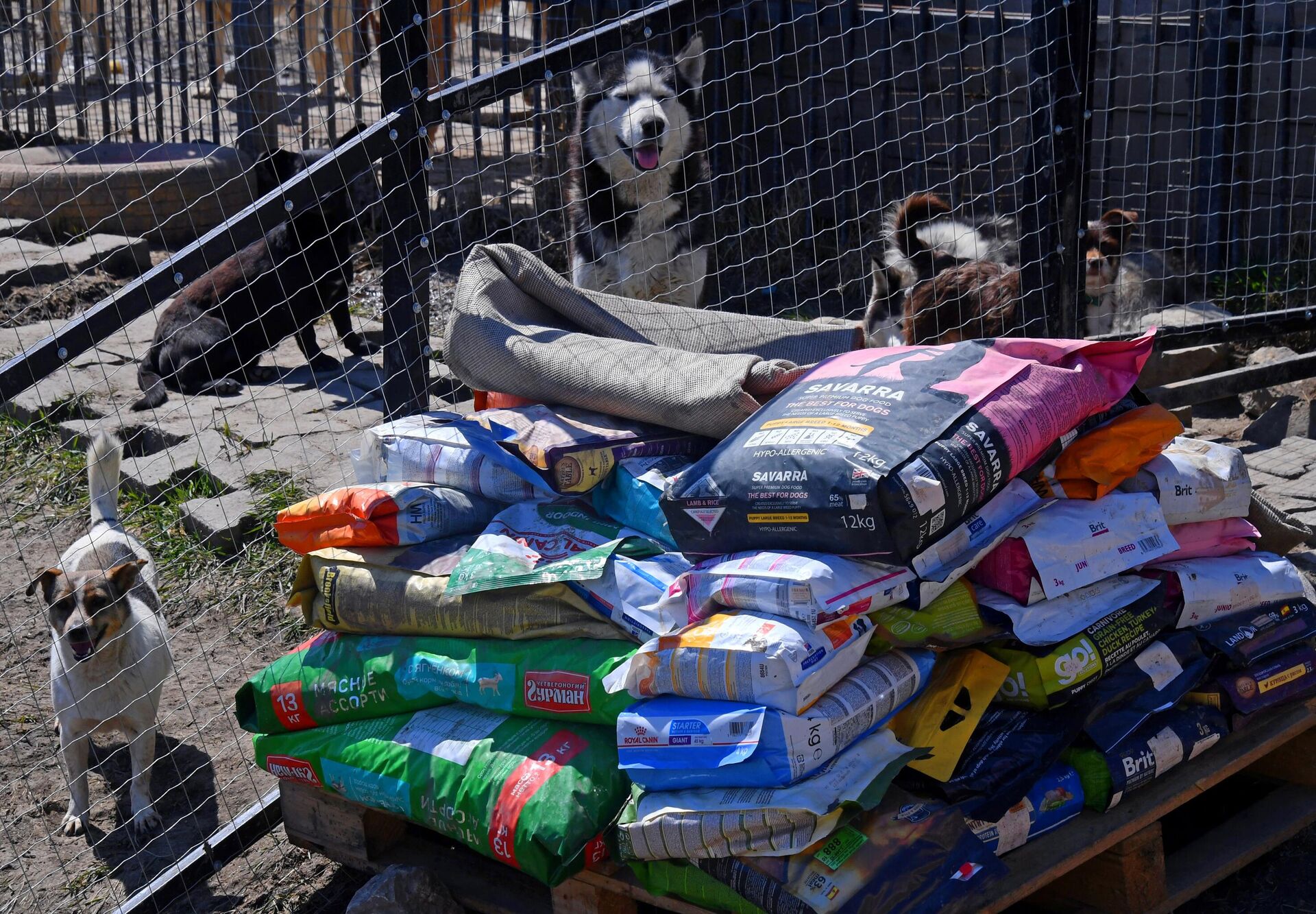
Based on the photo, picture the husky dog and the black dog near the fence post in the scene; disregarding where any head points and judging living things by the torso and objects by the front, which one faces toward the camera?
the husky dog

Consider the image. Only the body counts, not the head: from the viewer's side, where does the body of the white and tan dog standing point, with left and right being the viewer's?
facing the viewer

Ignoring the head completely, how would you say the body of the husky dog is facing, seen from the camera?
toward the camera

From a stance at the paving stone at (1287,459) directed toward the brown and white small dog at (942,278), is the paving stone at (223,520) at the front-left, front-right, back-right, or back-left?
front-left

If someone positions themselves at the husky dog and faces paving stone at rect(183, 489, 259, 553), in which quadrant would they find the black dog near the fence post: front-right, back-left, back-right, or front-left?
front-right
